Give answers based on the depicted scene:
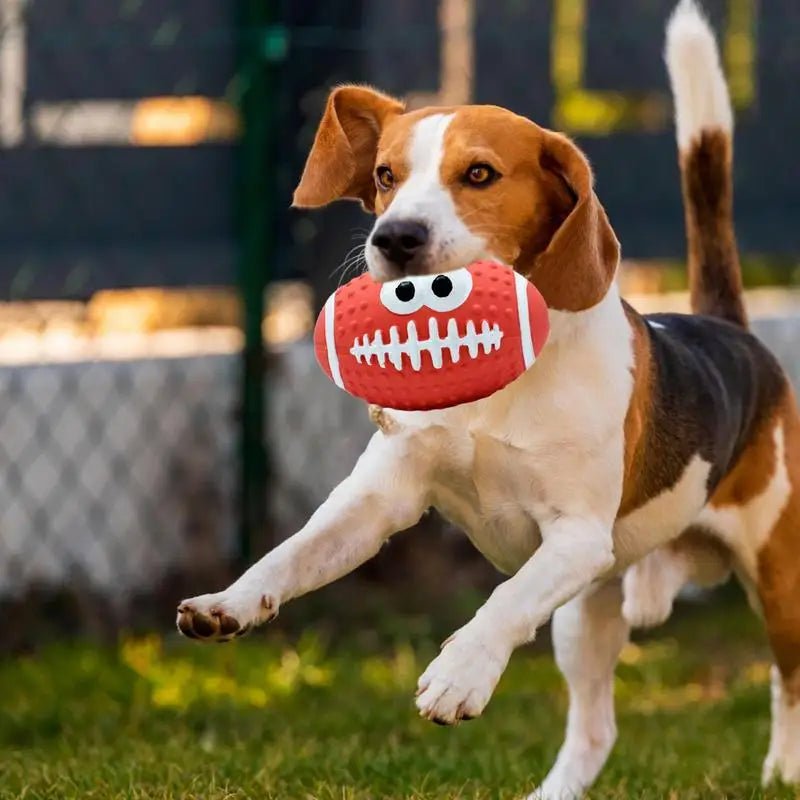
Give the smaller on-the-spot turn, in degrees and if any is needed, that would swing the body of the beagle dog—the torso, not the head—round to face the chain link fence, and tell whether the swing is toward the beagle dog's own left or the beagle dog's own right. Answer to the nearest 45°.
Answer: approximately 90° to the beagle dog's own right

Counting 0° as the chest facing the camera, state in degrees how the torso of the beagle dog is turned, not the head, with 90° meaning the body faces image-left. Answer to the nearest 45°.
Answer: approximately 45°

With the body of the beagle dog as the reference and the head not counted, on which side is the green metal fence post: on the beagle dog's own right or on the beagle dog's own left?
on the beagle dog's own right
